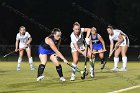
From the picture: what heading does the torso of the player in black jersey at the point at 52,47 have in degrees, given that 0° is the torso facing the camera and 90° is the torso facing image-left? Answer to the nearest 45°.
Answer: approximately 315°

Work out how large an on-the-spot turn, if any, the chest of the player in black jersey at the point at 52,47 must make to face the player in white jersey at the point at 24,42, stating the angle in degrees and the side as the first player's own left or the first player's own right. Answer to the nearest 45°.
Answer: approximately 135° to the first player's own left

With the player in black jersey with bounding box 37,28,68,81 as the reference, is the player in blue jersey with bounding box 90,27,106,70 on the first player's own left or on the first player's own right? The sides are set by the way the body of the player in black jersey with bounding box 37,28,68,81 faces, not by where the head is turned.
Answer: on the first player's own left
